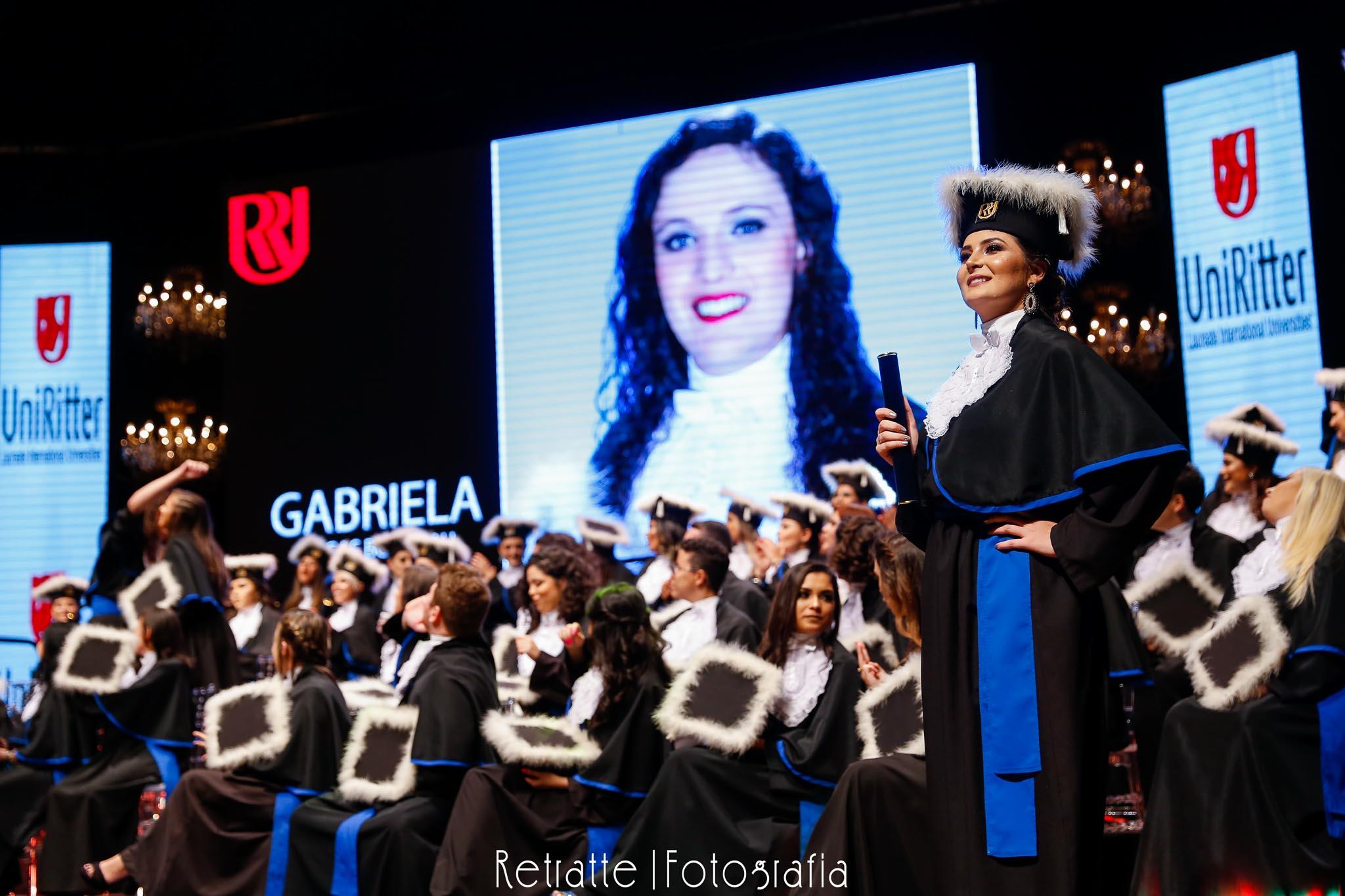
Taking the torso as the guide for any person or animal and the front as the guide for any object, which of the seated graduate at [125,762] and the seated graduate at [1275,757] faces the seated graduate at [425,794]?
the seated graduate at [1275,757]

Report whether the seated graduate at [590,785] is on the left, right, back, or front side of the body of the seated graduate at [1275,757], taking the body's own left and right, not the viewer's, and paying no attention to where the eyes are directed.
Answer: front

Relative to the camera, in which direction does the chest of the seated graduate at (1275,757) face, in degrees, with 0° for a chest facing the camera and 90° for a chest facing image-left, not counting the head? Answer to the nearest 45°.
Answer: approximately 90°

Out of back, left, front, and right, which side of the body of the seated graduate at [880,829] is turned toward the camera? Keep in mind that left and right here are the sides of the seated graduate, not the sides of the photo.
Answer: left

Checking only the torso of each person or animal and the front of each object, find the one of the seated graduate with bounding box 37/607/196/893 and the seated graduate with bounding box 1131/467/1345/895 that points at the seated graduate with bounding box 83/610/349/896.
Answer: the seated graduate with bounding box 1131/467/1345/895

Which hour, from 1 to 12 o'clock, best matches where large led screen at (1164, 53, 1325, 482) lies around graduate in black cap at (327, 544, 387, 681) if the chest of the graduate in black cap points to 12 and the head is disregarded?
The large led screen is roughly at 8 o'clock from the graduate in black cap.

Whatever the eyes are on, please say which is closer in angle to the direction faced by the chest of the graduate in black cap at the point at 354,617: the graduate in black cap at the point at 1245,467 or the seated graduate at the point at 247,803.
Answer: the seated graduate
